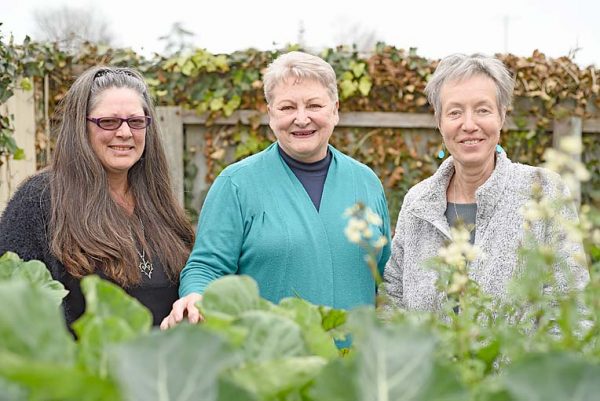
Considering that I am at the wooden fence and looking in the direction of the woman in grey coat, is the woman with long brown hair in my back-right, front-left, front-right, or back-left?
front-right

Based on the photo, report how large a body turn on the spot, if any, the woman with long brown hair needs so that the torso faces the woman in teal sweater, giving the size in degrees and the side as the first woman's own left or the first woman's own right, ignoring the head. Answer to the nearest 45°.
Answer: approximately 45° to the first woman's own left

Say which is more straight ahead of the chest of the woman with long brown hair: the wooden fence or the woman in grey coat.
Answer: the woman in grey coat

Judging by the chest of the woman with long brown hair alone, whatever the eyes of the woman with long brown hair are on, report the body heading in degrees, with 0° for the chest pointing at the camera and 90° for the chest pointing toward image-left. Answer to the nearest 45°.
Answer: approximately 315°

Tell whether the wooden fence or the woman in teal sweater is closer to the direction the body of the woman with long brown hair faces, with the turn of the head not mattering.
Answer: the woman in teal sweater

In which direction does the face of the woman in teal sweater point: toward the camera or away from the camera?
toward the camera

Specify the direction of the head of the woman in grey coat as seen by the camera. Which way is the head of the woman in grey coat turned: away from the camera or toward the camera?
toward the camera
